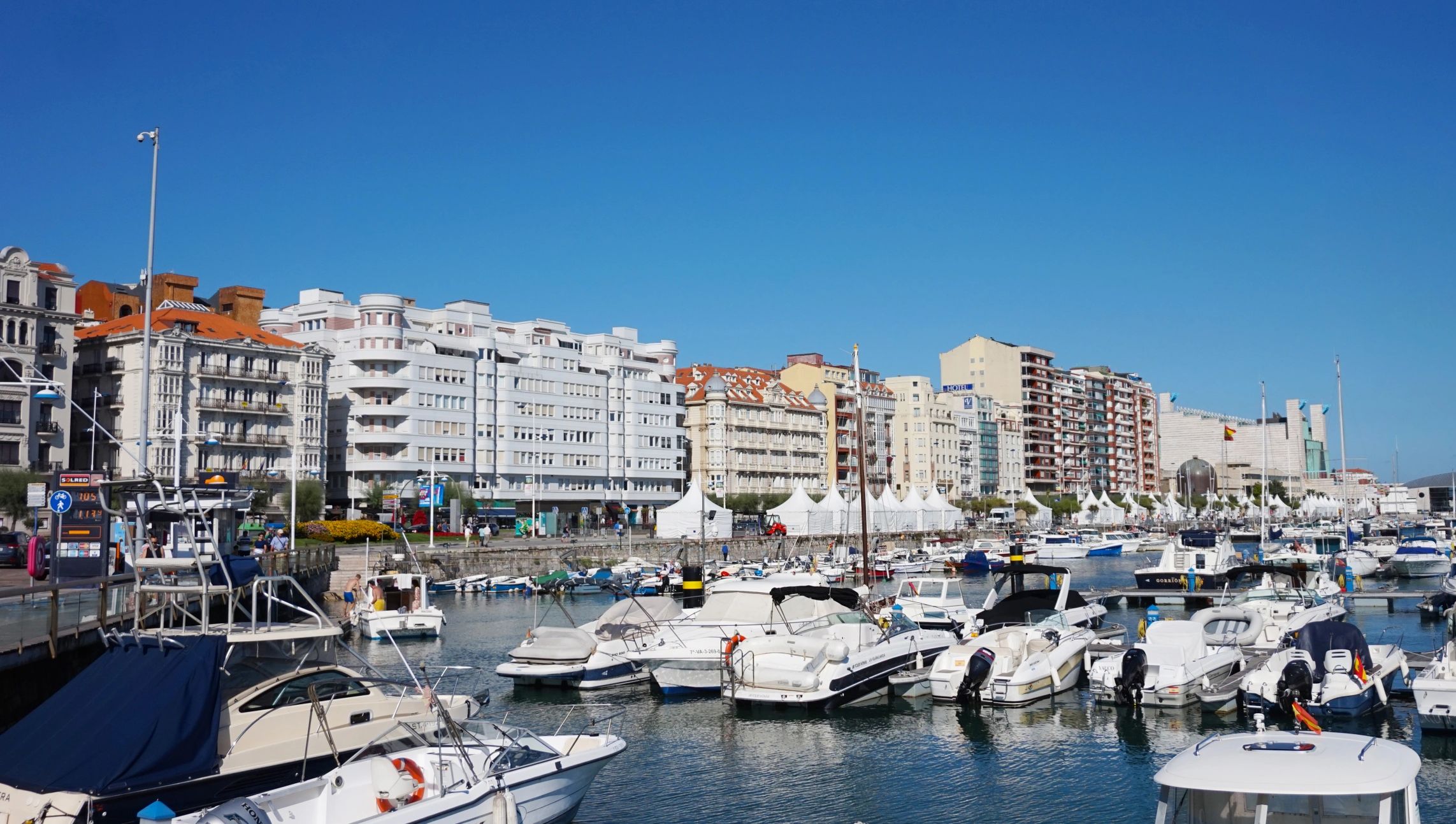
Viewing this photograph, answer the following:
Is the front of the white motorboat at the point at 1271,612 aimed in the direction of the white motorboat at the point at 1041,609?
no

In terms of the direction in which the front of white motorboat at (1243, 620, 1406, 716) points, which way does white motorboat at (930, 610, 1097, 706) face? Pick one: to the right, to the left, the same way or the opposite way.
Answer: the same way

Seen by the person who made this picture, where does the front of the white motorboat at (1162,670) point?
facing away from the viewer and to the right of the viewer

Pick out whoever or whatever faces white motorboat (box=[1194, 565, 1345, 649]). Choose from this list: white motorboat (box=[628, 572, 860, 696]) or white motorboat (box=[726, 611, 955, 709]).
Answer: white motorboat (box=[726, 611, 955, 709])

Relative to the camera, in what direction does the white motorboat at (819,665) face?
facing away from the viewer and to the right of the viewer

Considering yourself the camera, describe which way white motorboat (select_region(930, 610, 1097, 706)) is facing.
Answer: facing away from the viewer and to the right of the viewer

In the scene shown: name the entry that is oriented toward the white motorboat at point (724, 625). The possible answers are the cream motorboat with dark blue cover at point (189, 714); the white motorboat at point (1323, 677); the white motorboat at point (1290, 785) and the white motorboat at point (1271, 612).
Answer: the cream motorboat with dark blue cover at point (189, 714)

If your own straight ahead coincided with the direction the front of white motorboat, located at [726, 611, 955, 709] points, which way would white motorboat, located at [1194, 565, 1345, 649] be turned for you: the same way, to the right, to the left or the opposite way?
the same way

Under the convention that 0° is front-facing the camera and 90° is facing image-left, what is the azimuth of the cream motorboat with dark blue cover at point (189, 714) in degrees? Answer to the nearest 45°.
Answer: approximately 225°

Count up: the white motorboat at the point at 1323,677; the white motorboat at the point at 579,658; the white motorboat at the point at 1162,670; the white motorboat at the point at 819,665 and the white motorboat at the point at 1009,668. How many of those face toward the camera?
0

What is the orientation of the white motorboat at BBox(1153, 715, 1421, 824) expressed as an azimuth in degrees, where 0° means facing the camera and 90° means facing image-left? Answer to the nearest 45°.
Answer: approximately 0°
